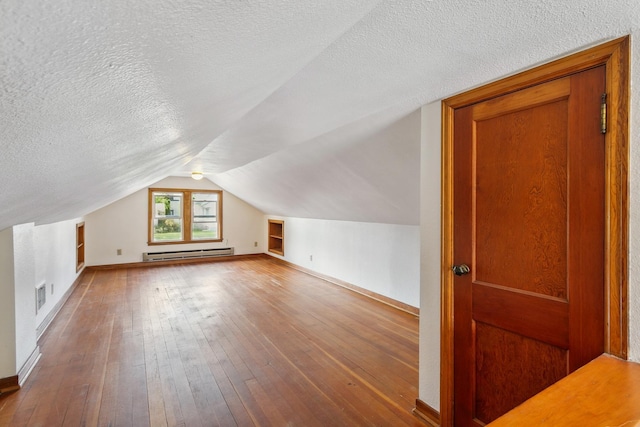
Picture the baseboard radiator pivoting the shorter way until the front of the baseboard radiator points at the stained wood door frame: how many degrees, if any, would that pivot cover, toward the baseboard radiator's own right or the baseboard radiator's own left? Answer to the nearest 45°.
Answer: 0° — it already faces it

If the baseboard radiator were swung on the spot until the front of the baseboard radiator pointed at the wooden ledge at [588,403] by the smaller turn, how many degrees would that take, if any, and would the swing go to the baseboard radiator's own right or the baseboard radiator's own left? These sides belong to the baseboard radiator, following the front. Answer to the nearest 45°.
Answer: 0° — it already faces it

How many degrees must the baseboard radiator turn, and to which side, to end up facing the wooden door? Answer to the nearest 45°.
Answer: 0° — it already faces it

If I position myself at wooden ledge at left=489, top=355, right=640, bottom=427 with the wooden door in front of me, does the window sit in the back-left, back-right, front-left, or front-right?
front-left

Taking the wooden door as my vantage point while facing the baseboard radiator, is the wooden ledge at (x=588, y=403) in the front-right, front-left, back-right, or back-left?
back-left
